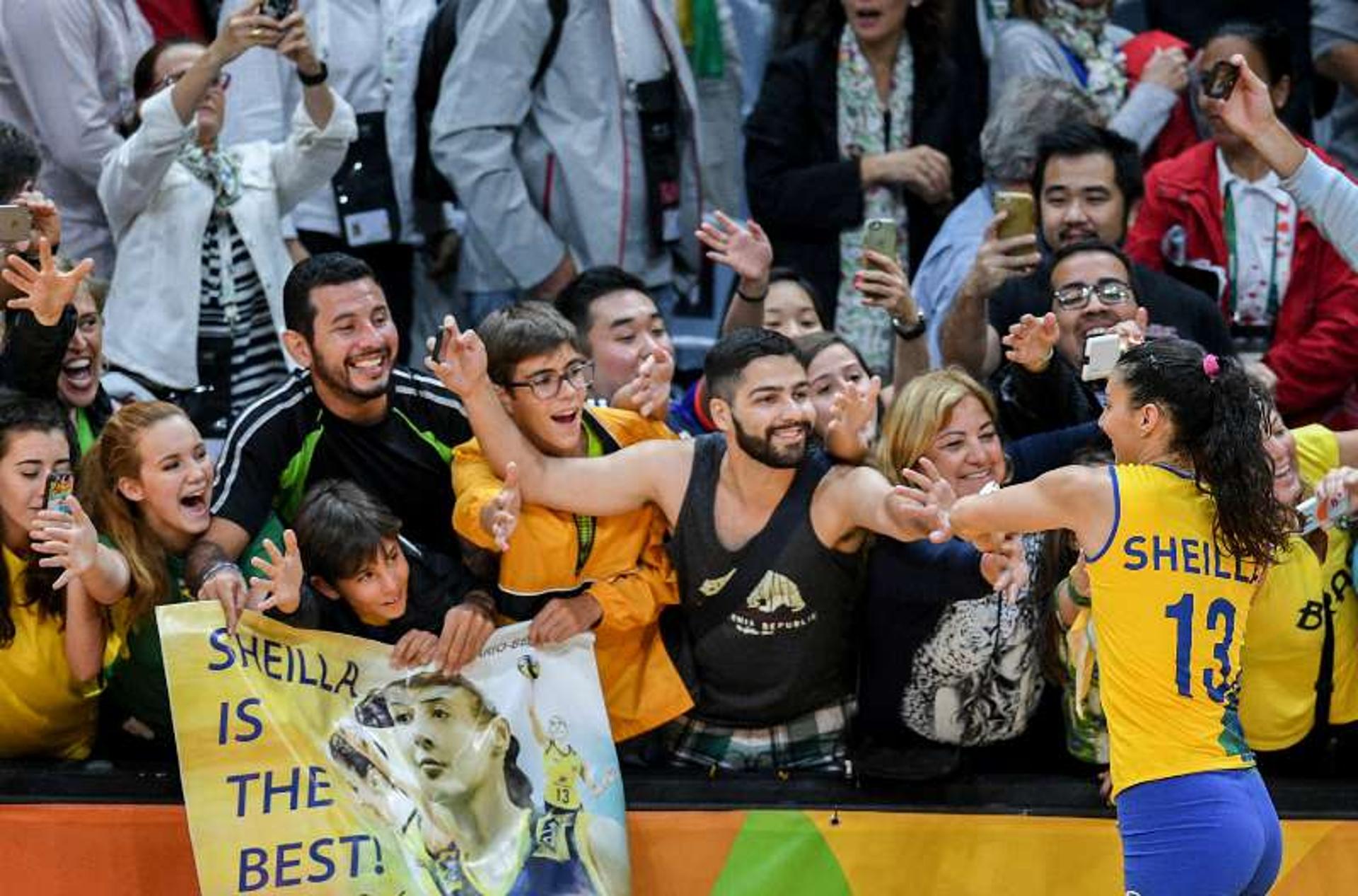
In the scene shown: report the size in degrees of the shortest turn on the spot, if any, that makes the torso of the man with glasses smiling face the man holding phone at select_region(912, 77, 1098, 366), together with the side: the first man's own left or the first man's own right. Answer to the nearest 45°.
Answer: approximately 180°

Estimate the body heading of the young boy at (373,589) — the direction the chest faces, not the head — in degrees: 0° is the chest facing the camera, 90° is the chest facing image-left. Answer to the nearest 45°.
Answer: approximately 315°

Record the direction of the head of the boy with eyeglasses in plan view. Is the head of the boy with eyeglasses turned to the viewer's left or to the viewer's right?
to the viewer's right

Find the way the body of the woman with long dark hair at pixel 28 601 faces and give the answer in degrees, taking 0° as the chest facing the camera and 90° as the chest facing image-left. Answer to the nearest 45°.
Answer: approximately 315°

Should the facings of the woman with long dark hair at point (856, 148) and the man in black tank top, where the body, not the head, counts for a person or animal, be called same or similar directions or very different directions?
same or similar directions

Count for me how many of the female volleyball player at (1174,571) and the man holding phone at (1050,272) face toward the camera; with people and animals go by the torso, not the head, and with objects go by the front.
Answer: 1

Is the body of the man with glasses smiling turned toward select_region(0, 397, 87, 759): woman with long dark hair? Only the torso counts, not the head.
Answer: no

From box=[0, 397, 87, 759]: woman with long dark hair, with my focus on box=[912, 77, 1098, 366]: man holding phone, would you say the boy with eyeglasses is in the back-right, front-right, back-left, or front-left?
front-right

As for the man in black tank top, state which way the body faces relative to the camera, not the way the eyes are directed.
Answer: toward the camera

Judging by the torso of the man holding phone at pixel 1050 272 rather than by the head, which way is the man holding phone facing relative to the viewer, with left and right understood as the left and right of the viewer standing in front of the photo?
facing the viewer

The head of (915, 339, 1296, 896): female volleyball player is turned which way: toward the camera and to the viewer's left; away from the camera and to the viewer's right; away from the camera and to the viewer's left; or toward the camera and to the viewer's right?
away from the camera and to the viewer's left

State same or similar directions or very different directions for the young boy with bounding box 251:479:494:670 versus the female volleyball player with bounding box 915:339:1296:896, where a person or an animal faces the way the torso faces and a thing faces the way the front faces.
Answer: very different directions

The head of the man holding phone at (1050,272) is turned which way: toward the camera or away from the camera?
toward the camera

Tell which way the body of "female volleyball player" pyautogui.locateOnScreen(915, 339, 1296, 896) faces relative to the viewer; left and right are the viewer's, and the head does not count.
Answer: facing away from the viewer and to the left of the viewer
